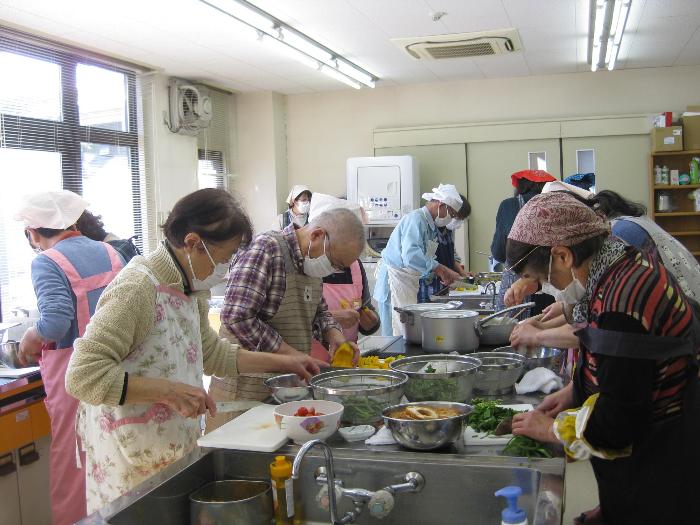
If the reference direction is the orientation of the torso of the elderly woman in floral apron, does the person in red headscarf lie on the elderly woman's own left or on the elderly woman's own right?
on the elderly woman's own left

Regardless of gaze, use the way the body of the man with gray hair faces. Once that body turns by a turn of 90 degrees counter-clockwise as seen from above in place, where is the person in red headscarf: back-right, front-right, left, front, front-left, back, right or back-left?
front

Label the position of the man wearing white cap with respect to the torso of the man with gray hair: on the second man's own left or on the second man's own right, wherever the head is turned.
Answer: on the second man's own left

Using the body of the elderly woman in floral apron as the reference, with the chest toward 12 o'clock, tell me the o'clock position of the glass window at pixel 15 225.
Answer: The glass window is roughly at 7 o'clock from the elderly woman in floral apron.

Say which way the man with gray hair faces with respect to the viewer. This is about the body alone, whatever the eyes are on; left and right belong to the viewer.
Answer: facing the viewer and to the right of the viewer

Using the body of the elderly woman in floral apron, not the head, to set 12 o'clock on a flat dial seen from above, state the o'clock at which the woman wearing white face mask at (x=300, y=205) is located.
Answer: The woman wearing white face mask is roughly at 8 o'clock from the elderly woman in floral apron.

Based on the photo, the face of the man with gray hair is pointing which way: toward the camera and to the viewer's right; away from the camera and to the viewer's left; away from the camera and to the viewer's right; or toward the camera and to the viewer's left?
toward the camera and to the viewer's right

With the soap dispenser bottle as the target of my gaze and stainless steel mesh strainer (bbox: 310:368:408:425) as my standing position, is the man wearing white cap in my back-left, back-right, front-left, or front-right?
back-left

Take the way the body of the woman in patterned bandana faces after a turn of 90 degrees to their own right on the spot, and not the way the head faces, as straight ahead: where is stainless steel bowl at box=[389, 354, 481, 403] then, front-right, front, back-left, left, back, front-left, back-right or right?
front-left

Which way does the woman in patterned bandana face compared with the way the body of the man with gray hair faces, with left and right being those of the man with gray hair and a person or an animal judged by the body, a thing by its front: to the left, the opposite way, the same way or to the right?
the opposite way

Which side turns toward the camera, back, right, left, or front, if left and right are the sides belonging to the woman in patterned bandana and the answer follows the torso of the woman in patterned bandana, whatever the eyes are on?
left

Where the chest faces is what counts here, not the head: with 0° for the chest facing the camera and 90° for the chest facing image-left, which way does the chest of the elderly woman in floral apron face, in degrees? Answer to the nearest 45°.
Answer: approximately 315°

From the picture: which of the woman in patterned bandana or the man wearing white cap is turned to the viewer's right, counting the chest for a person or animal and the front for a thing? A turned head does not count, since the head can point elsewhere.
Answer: the man wearing white cap

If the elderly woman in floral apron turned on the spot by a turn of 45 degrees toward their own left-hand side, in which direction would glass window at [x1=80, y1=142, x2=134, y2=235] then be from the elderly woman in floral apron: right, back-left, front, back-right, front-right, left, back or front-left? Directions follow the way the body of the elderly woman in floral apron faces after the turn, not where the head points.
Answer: left

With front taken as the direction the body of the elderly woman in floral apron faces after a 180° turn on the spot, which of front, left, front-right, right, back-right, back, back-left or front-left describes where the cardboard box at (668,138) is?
right

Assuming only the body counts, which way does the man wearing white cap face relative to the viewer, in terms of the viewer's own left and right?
facing to the right of the viewer

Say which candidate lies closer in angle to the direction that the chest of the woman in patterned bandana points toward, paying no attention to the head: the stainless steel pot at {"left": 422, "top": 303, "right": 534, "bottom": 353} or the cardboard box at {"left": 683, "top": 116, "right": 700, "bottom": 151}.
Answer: the stainless steel pot

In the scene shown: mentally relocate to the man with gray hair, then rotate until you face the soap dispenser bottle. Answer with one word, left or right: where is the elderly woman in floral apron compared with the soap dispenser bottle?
right

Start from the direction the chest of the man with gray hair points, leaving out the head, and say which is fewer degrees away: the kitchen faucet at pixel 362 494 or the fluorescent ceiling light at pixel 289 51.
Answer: the kitchen faucet

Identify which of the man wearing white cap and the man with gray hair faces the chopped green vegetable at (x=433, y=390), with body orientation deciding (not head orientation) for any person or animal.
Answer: the man with gray hair
